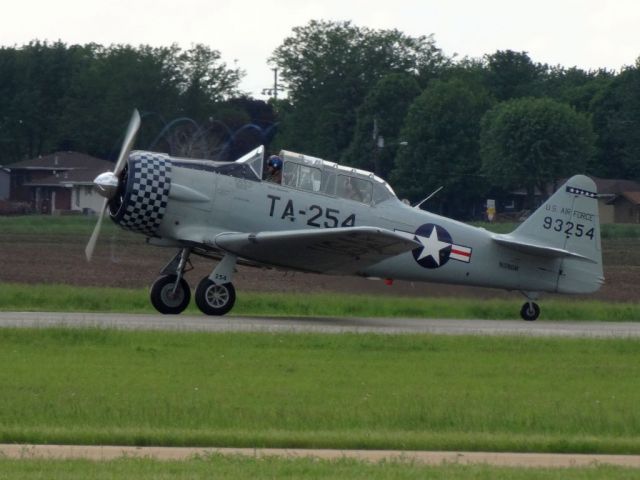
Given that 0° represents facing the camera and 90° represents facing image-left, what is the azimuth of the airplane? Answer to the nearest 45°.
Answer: approximately 90°
